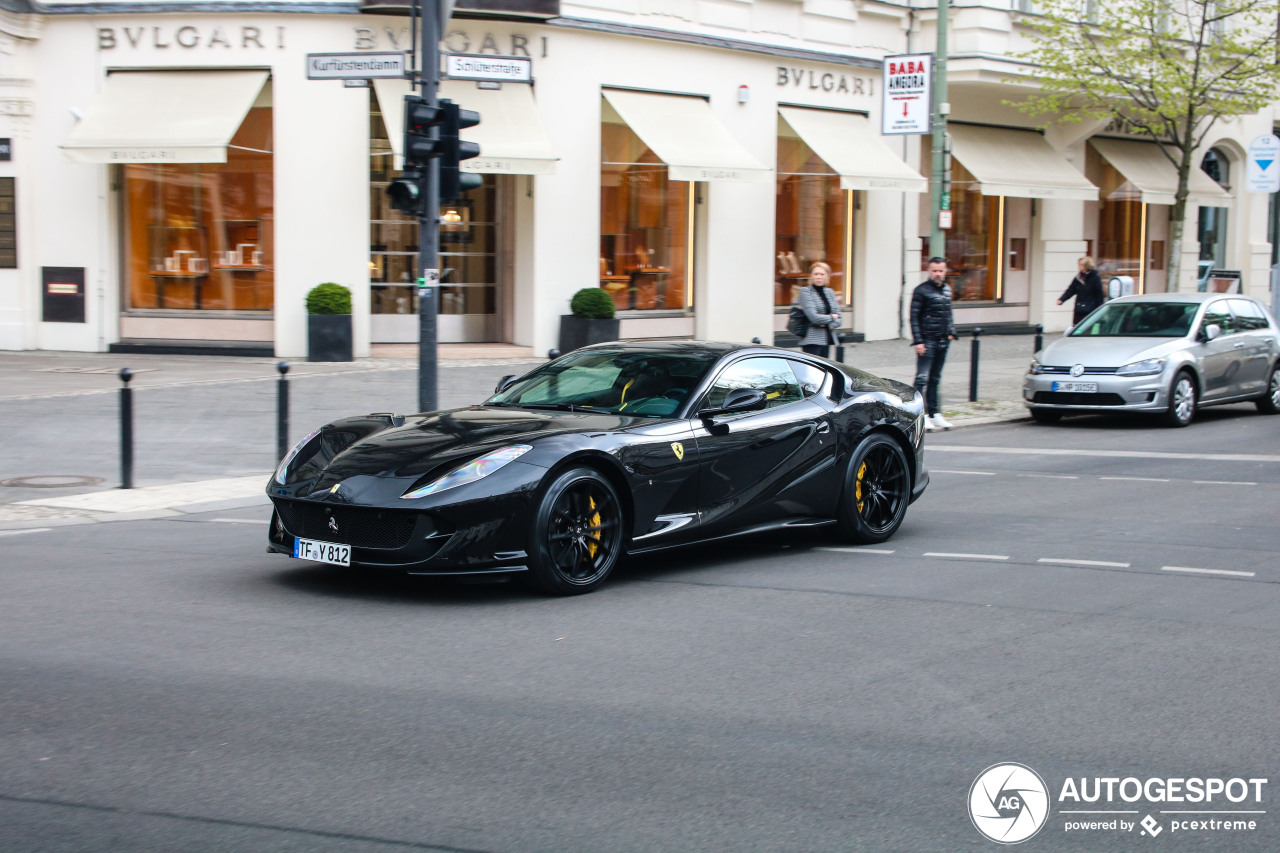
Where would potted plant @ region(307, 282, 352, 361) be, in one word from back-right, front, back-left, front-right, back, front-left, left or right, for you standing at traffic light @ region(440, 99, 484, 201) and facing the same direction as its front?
left

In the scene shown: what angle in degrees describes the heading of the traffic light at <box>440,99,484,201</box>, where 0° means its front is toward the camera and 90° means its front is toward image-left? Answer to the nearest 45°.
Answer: approximately 270°

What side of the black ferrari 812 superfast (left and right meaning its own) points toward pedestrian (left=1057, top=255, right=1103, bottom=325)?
back

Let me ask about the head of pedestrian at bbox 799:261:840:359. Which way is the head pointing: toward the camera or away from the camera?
toward the camera

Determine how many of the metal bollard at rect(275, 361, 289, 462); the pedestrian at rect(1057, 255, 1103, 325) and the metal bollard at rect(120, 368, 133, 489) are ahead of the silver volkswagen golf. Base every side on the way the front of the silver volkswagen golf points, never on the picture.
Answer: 2

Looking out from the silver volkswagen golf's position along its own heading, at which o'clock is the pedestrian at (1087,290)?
The pedestrian is roughly at 4 o'clock from the silver volkswagen golf.

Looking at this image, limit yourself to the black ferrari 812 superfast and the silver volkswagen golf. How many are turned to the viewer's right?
0

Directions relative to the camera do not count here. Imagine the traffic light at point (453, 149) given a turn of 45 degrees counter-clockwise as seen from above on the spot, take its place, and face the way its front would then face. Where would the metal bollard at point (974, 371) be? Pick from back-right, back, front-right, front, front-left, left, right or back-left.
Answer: front

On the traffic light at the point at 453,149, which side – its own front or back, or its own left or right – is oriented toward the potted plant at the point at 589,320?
left

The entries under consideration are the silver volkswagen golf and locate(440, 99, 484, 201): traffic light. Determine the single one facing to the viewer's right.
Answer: the traffic light

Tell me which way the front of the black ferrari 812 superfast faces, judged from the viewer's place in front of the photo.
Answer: facing the viewer and to the left of the viewer

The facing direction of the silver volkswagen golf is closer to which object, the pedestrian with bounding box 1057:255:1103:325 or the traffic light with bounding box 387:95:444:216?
the traffic light

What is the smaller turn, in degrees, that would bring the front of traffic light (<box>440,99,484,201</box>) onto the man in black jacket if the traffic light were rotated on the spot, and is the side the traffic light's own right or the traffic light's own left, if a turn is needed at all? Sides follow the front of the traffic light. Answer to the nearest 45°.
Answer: approximately 45° to the traffic light's own left
